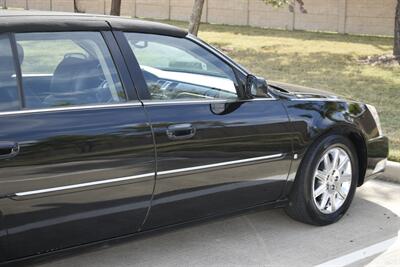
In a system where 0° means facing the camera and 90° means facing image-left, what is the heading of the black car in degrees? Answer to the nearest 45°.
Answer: approximately 225°
